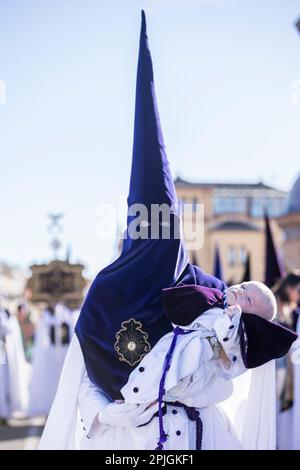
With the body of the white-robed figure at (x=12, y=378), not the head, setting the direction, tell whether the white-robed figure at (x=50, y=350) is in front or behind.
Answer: behind

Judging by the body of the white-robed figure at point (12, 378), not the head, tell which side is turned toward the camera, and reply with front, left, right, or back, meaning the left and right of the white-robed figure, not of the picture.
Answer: front

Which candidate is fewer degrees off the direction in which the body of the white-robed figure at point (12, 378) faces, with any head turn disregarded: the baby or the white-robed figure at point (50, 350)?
the baby

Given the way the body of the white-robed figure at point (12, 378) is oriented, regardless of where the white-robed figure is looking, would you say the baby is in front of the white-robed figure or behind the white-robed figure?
in front

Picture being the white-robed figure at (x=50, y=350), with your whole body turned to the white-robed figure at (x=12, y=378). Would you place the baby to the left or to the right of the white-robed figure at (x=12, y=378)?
left

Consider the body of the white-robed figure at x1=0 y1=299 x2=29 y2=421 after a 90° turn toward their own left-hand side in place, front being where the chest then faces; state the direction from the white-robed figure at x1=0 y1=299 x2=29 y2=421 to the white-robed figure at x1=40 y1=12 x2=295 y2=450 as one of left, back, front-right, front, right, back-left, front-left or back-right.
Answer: right
